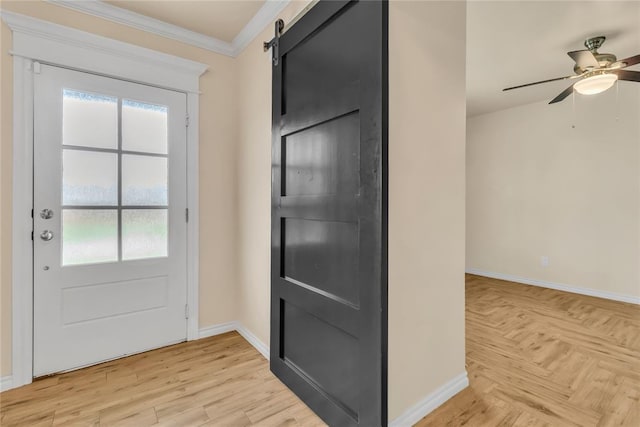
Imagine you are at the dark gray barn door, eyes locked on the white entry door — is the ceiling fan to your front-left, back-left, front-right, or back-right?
back-right

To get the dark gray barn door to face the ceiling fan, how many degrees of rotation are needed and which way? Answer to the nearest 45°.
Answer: approximately 180°

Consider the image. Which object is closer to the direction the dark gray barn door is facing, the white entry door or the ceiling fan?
the white entry door

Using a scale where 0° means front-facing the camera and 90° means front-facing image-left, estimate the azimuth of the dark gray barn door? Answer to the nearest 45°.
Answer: approximately 45°

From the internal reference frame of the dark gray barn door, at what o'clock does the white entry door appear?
The white entry door is roughly at 2 o'clock from the dark gray barn door.
